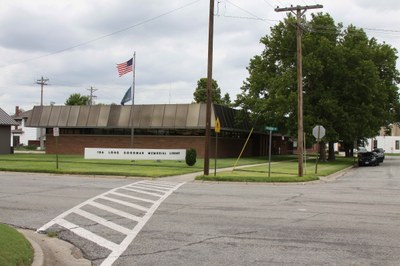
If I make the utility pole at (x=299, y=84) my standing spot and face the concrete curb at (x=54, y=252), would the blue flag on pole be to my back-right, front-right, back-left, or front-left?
back-right

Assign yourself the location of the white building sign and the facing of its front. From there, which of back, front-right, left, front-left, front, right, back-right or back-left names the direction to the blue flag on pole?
back

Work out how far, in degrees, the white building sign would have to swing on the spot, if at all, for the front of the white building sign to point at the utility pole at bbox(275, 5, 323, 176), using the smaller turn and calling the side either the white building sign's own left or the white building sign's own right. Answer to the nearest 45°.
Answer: approximately 45° to the white building sign's own left

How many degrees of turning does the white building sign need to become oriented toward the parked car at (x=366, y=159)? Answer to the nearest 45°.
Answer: approximately 90° to its left

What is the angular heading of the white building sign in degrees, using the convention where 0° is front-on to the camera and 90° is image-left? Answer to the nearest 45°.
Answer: approximately 0°

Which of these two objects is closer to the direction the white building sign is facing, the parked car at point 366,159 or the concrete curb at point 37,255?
the concrete curb

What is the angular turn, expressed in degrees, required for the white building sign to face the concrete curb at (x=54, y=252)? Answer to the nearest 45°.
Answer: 0° — it already faces it

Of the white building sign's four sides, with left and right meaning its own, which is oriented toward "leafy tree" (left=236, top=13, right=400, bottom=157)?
left

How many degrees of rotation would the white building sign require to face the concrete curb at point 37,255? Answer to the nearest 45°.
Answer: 0° — it already faces it
